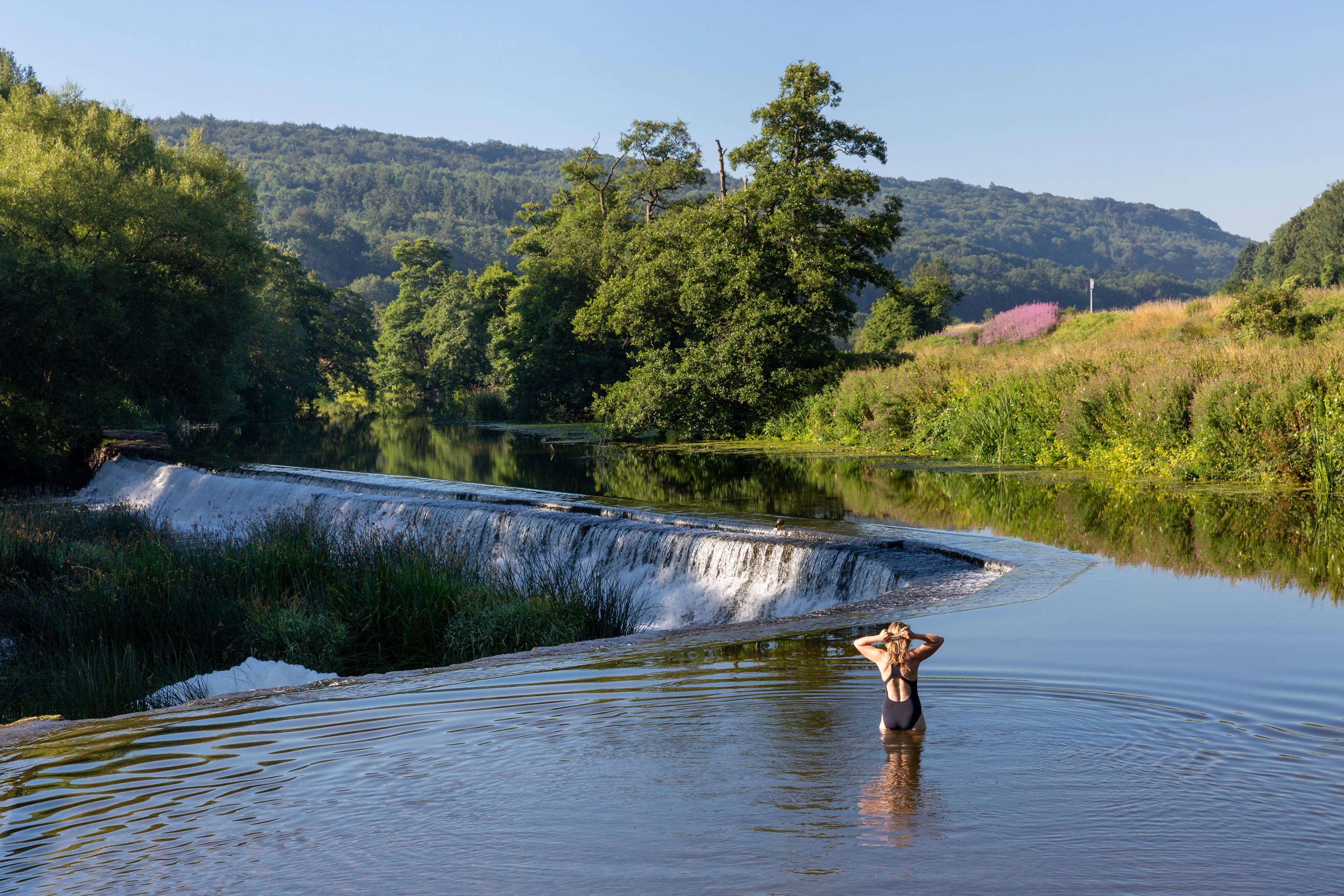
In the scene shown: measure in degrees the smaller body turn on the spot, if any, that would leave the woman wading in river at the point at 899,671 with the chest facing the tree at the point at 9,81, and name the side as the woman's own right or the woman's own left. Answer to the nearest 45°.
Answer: approximately 45° to the woman's own left

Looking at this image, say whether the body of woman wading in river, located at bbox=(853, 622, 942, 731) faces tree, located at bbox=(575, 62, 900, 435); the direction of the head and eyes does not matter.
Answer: yes

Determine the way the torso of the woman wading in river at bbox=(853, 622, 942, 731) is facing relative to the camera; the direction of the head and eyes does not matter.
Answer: away from the camera

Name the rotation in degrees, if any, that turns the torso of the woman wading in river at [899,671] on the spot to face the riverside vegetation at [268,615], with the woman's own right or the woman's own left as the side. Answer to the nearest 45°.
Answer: approximately 45° to the woman's own left

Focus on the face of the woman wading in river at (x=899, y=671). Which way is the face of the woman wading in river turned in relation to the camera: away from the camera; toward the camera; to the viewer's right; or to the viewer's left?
away from the camera
